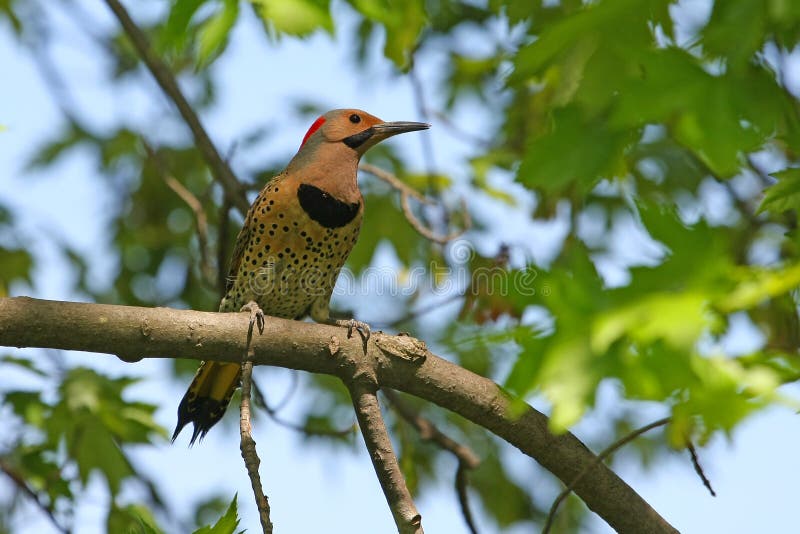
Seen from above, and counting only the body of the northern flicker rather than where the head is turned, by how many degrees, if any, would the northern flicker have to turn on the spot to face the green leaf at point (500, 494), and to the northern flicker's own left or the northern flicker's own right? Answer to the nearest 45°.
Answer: approximately 90° to the northern flicker's own left

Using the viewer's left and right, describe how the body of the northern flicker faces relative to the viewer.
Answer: facing the viewer and to the right of the viewer

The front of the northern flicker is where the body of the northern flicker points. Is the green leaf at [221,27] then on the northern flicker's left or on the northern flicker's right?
on the northern flicker's right

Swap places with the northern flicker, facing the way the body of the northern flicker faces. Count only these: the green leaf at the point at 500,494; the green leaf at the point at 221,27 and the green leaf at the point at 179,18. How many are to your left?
1
